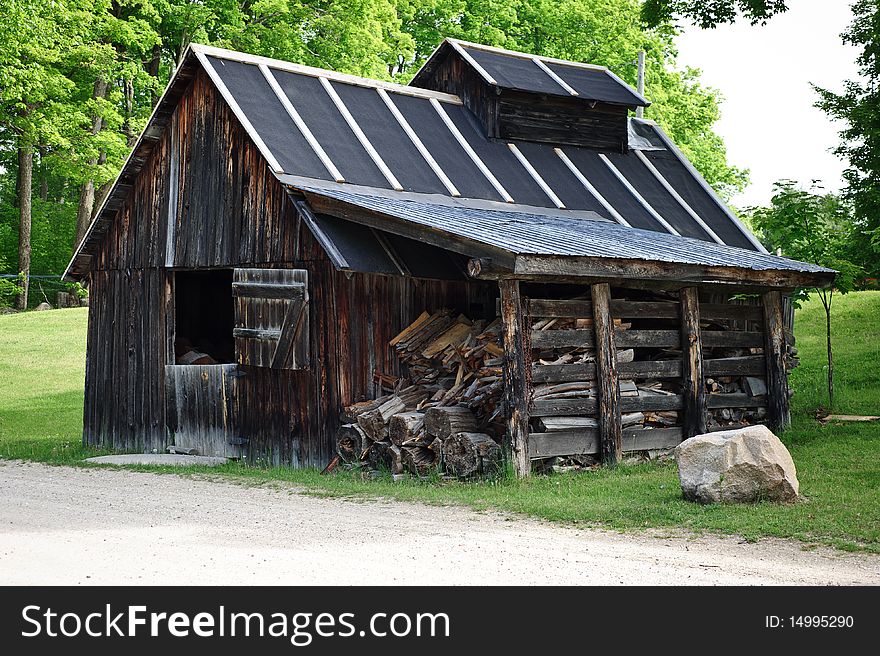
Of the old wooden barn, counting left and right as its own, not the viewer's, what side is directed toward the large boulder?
left

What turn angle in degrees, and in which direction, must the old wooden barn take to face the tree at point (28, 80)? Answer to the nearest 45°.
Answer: approximately 90° to its right

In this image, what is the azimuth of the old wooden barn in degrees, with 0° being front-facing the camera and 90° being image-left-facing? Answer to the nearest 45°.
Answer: approximately 45°
